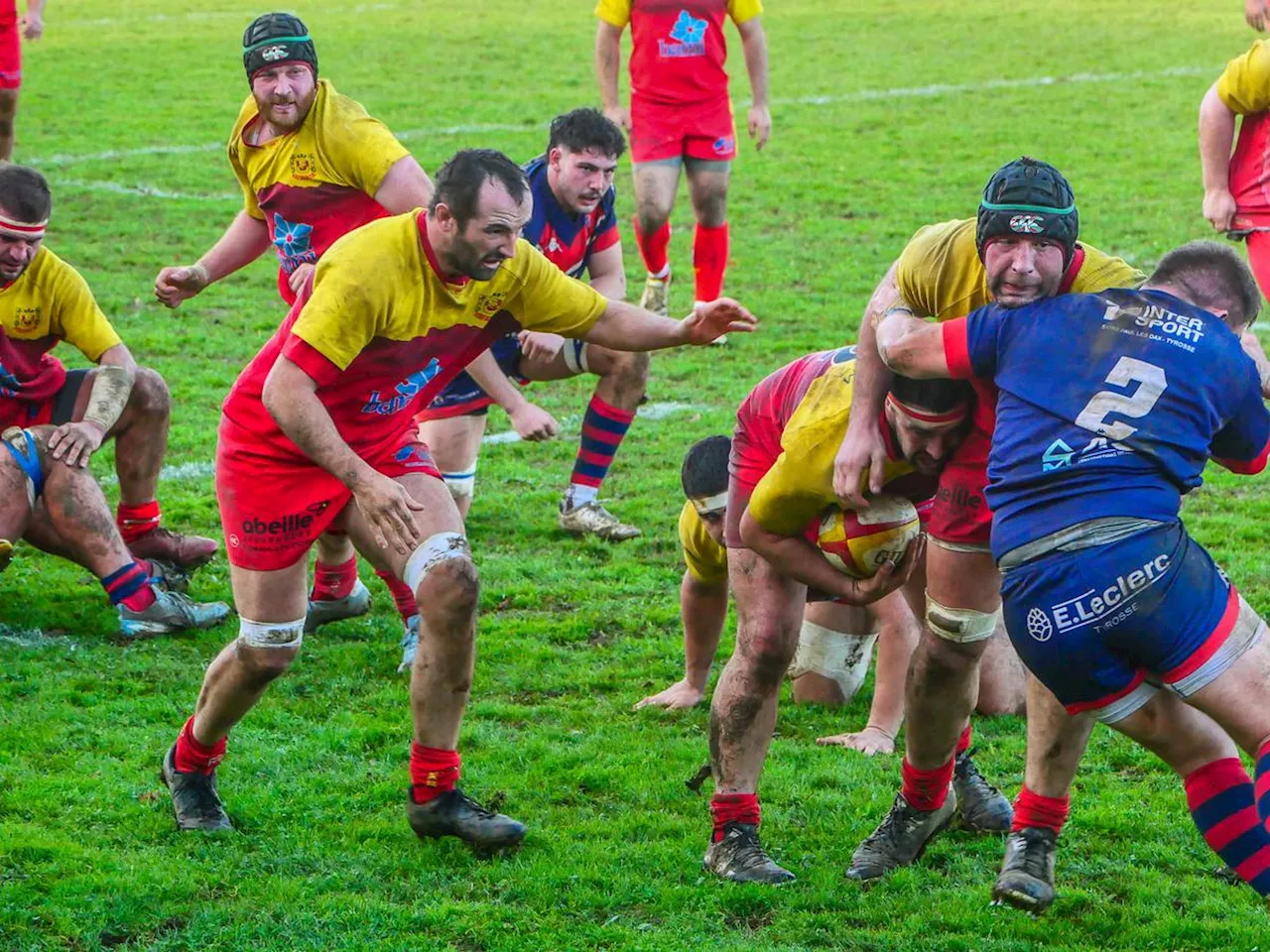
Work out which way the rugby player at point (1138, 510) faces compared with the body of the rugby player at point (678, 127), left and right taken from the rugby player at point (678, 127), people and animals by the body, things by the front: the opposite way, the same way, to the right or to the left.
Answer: the opposite way

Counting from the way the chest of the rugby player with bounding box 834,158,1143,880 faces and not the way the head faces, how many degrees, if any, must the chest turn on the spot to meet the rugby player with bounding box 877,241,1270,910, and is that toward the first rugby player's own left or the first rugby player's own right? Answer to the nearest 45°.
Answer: approximately 45° to the first rugby player's own left

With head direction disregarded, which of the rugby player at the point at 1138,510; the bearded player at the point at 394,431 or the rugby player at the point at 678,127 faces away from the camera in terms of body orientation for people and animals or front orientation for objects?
the rugby player at the point at 1138,510

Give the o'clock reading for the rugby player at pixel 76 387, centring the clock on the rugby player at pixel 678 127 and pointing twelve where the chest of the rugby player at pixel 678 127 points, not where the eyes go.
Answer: the rugby player at pixel 76 387 is roughly at 1 o'clock from the rugby player at pixel 678 127.

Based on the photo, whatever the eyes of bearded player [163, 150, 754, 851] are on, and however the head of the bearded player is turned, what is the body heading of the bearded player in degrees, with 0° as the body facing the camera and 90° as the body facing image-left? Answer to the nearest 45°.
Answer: approximately 315°

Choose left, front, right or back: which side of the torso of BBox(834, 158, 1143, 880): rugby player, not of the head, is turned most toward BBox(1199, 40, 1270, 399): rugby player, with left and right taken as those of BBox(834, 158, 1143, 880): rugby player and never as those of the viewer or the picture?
back

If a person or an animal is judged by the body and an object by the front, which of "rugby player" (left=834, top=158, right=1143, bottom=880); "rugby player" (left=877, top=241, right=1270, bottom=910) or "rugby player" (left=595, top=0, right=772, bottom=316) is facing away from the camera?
"rugby player" (left=877, top=241, right=1270, bottom=910)

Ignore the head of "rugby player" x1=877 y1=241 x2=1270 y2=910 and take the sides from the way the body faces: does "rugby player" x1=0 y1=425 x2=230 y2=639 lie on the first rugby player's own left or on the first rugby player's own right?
on the first rugby player's own left

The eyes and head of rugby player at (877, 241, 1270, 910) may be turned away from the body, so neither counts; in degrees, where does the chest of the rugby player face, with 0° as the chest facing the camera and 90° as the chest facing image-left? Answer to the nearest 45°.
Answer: approximately 180°

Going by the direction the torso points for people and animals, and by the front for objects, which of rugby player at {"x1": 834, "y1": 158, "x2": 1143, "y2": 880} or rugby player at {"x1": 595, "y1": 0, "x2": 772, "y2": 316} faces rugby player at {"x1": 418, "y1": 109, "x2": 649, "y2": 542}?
rugby player at {"x1": 595, "y1": 0, "x2": 772, "y2": 316}

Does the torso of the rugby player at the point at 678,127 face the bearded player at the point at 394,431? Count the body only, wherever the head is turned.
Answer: yes

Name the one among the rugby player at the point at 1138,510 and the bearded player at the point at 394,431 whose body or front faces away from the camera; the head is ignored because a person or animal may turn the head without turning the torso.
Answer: the rugby player

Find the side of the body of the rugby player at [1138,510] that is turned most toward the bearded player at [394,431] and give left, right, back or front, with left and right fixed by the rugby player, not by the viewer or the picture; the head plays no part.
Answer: left

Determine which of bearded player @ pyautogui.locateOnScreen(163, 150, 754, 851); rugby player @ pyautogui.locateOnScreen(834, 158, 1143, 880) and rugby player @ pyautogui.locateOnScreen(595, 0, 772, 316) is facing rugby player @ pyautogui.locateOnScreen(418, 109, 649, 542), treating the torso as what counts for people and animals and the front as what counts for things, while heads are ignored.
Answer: rugby player @ pyautogui.locateOnScreen(595, 0, 772, 316)
